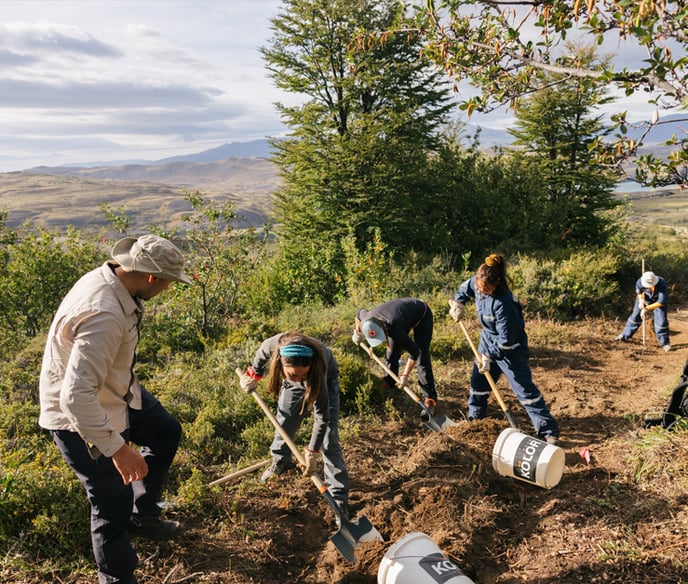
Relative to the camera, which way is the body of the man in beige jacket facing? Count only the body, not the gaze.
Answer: to the viewer's right

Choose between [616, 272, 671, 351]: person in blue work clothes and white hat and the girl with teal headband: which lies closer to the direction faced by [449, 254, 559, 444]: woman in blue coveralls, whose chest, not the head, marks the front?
the girl with teal headband

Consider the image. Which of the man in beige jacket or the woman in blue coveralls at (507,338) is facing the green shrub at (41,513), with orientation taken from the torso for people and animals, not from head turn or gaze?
the woman in blue coveralls

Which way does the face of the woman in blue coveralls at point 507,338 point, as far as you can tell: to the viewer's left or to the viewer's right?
to the viewer's left

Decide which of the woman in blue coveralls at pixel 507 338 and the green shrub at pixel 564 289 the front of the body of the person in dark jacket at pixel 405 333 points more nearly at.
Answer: the woman in blue coveralls

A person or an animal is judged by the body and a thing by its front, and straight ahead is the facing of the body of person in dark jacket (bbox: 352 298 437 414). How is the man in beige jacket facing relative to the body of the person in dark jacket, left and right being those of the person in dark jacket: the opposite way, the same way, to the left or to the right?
the opposite way
